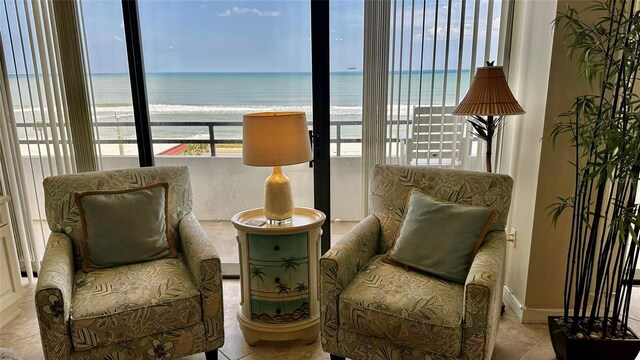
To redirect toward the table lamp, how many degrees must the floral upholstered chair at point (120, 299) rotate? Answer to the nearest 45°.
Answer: approximately 90° to its left

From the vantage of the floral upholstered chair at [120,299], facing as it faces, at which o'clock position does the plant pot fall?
The plant pot is roughly at 10 o'clock from the floral upholstered chair.

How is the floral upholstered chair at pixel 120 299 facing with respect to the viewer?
toward the camera

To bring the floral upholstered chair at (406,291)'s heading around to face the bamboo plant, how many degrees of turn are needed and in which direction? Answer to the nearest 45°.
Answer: approximately 135° to its left

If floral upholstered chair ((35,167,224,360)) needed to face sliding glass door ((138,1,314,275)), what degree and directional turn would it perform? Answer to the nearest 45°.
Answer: approximately 135° to its left

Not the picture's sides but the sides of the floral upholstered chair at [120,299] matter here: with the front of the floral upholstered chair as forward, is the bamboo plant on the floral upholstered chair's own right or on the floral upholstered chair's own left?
on the floral upholstered chair's own left

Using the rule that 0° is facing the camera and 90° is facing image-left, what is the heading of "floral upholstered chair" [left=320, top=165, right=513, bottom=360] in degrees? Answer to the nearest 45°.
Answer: approximately 45°

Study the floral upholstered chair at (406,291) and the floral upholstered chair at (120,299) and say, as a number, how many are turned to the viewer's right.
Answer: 0
